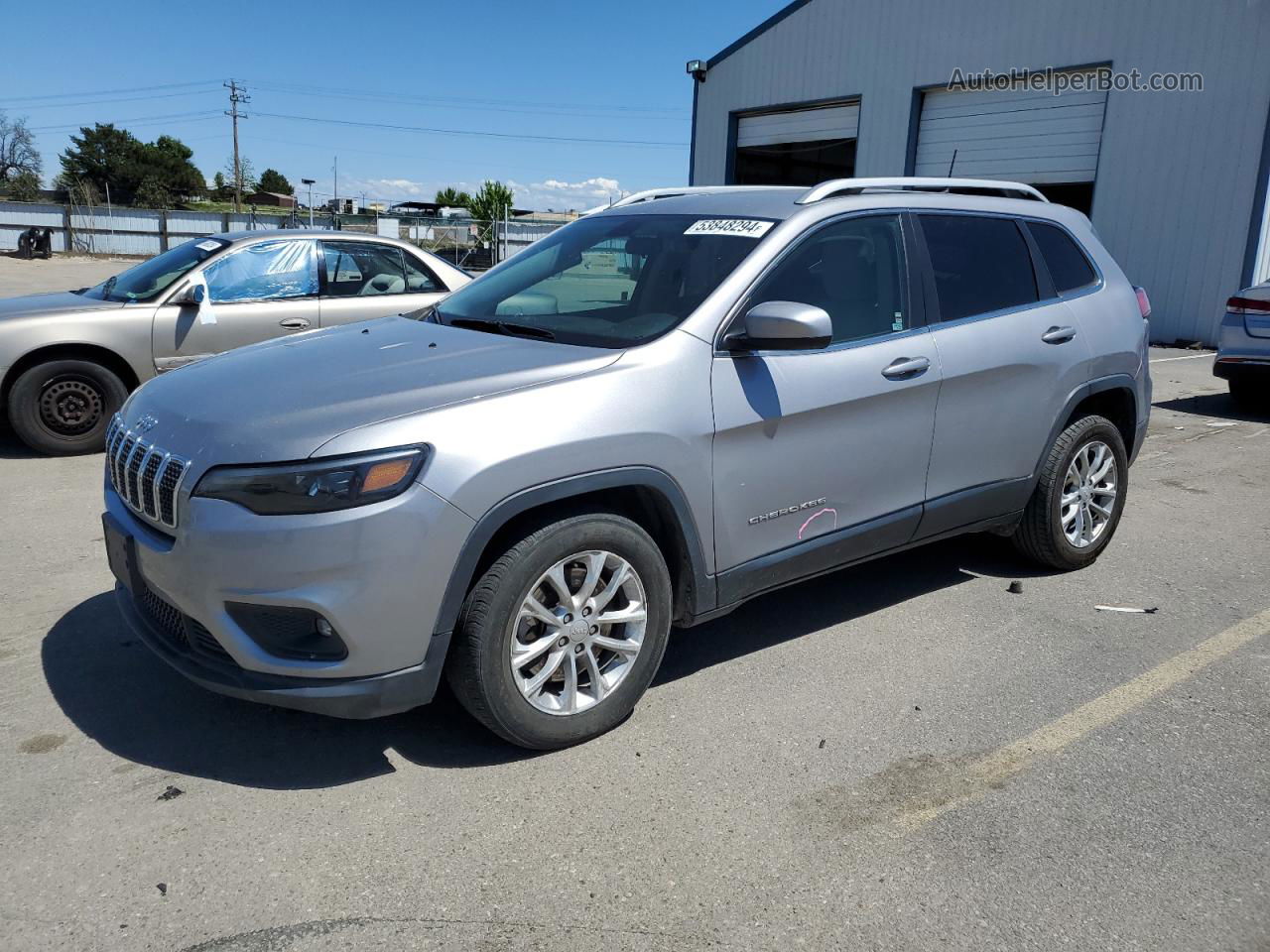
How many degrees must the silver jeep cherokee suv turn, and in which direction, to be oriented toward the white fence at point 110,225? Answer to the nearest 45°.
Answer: approximately 90° to its right

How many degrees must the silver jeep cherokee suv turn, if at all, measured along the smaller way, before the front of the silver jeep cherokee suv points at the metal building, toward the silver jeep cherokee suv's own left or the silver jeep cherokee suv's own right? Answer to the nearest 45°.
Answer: approximately 180°

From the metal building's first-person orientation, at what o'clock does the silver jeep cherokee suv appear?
The silver jeep cherokee suv is roughly at 11 o'clock from the metal building.

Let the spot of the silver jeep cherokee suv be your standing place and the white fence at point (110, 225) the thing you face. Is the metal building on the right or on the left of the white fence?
right

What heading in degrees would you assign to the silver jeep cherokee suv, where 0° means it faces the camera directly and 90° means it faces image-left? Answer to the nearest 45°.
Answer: approximately 45°

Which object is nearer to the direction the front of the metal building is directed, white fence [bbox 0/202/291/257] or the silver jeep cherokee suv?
the silver jeep cherokee suv

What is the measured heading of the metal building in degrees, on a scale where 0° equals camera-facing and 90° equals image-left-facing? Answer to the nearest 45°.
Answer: approximately 45°

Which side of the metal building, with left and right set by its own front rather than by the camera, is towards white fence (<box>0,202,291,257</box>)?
right
